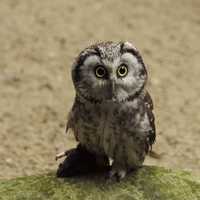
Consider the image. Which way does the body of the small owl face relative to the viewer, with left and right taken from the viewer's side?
facing the viewer
